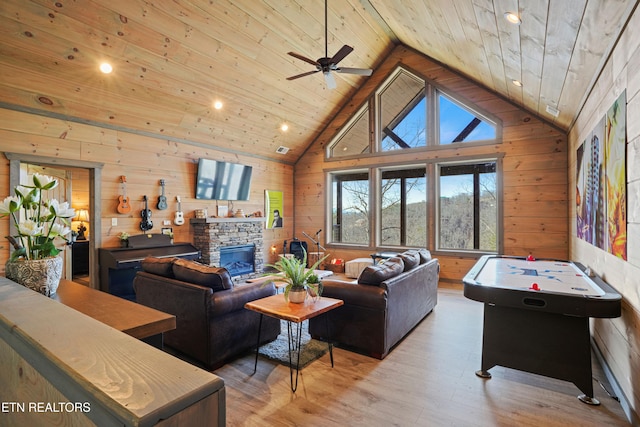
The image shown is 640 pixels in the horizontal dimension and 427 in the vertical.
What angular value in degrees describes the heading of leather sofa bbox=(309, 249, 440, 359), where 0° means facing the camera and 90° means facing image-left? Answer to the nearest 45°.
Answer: approximately 135°

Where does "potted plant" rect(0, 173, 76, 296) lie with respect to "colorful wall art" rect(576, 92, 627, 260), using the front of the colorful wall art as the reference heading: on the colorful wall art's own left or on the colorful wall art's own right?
on the colorful wall art's own left

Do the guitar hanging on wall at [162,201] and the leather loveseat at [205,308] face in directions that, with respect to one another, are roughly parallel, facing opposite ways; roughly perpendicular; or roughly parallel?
roughly perpendicular

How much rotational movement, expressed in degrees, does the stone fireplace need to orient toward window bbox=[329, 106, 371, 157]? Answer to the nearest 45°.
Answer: approximately 45° to its left

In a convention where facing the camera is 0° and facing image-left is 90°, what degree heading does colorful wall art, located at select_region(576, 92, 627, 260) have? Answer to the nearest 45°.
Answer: approximately 90°

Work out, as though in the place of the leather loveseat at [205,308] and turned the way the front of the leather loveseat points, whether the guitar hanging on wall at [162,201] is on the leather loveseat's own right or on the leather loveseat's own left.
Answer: on the leather loveseat's own left

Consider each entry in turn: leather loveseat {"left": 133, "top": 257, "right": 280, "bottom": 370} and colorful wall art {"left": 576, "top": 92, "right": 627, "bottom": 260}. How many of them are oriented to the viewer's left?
1

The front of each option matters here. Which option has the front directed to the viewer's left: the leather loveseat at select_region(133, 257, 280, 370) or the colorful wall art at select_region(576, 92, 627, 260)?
the colorful wall art

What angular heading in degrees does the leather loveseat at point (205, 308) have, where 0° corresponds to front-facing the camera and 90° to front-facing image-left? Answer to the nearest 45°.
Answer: approximately 225°
